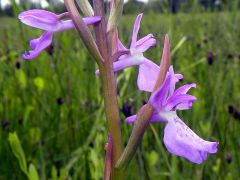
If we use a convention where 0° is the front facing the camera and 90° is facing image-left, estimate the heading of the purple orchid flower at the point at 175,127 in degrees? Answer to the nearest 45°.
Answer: approximately 270°

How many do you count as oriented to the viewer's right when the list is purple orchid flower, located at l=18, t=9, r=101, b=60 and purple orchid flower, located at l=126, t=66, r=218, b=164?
1

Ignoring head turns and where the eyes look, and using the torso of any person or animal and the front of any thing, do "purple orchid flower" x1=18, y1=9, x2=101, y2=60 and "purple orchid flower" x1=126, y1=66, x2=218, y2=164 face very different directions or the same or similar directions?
very different directions

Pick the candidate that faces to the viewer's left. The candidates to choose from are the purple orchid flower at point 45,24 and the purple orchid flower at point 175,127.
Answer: the purple orchid flower at point 45,24

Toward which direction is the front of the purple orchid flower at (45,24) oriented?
to the viewer's left
